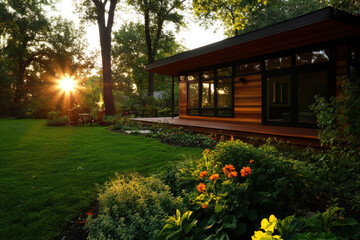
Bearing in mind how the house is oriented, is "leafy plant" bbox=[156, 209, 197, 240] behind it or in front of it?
in front

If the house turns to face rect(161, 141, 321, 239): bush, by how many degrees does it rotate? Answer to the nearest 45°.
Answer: approximately 45° to its left

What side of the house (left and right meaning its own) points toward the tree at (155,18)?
right

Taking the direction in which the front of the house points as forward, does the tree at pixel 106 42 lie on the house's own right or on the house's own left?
on the house's own right

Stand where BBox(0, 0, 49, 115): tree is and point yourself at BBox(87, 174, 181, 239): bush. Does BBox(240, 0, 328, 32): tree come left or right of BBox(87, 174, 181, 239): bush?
left

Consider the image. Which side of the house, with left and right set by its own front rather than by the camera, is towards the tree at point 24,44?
right

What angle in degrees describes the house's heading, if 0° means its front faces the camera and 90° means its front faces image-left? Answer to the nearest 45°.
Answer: approximately 45°

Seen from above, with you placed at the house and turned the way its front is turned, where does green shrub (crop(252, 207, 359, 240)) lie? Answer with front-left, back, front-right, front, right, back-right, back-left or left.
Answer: front-left

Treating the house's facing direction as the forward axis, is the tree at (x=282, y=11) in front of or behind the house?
behind

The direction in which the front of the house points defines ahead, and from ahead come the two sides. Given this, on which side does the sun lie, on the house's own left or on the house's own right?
on the house's own right
